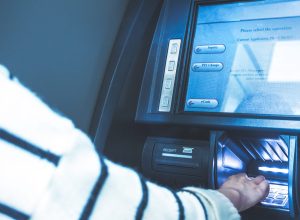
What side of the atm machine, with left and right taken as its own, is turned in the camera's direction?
front
